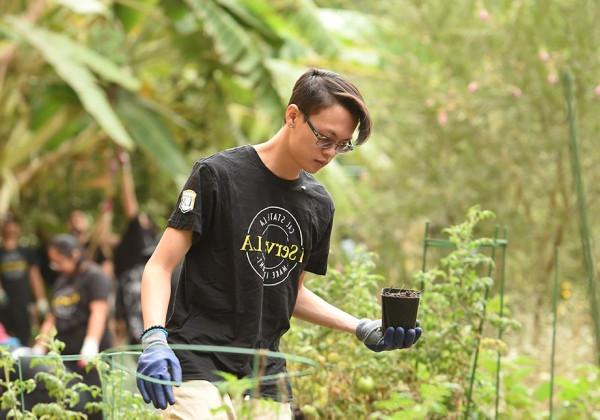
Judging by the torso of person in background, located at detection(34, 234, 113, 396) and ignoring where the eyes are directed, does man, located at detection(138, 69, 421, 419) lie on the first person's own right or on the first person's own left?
on the first person's own left

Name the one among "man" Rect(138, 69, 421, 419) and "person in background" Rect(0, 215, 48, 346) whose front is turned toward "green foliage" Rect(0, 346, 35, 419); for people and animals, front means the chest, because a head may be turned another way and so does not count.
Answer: the person in background

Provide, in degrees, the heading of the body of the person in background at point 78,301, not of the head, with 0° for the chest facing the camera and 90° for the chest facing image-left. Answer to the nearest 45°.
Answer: approximately 45°

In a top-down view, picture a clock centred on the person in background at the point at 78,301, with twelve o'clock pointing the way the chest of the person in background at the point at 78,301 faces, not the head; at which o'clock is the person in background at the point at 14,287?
the person in background at the point at 14,287 is roughly at 4 o'clock from the person in background at the point at 78,301.

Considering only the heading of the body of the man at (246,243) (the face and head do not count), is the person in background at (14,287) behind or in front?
behind

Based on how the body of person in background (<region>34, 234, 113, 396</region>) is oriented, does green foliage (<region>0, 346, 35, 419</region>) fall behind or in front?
in front

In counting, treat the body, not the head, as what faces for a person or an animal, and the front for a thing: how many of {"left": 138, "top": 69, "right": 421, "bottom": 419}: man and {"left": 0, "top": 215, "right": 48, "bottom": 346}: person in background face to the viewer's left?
0

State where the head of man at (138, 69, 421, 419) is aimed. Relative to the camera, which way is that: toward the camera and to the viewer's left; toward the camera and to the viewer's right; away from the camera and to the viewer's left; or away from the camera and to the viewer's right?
toward the camera and to the viewer's right
